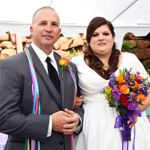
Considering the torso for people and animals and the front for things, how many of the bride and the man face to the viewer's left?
0

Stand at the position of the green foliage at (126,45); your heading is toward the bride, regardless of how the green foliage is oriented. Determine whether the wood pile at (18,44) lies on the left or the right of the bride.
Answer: right

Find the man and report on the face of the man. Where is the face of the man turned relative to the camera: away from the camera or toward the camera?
toward the camera

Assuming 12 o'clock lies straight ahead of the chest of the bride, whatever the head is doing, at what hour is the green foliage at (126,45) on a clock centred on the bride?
The green foliage is roughly at 6 o'clock from the bride.

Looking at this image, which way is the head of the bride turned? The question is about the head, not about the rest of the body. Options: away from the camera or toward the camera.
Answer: toward the camera

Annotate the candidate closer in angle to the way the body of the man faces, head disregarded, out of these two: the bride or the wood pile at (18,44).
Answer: the bride

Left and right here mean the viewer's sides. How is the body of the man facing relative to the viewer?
facing the viewer and to the right of the viewer

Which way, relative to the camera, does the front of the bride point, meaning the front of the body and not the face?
toward the camera

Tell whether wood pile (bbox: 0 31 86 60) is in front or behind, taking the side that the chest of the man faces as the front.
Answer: behind

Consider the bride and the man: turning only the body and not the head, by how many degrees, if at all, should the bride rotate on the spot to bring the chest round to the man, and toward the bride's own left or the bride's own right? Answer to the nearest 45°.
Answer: approximately 45° to the bride's own right

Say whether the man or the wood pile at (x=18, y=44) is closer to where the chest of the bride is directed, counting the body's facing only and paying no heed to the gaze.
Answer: the man

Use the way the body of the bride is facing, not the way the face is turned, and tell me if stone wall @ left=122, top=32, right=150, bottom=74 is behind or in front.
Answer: behind
